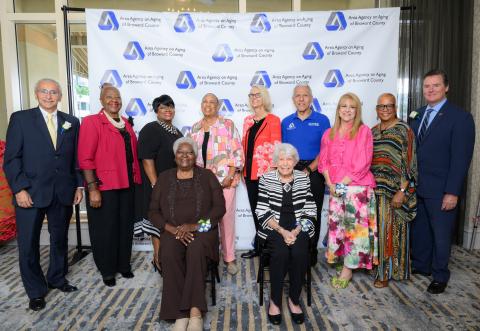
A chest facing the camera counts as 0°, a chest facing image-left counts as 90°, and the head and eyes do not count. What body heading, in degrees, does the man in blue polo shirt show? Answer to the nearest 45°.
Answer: approximately 0°

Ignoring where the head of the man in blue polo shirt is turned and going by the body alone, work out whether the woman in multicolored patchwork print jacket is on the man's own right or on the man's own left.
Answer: on the man's own right

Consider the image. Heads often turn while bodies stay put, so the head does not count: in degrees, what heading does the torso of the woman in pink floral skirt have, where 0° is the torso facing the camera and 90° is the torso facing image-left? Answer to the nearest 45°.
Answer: approximately 0°

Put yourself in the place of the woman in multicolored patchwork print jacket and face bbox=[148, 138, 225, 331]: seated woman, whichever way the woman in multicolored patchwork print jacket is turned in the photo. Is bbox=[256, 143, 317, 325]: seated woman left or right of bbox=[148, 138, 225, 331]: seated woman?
left

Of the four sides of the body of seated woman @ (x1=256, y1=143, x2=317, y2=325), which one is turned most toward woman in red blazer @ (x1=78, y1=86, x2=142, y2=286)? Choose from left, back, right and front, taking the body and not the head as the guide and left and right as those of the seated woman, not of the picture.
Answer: right

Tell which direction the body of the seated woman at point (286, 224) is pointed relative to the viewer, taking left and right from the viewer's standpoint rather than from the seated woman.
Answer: facing the viewer

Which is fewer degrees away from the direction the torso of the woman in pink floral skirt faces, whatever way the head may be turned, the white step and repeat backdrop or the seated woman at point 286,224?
the seated woman

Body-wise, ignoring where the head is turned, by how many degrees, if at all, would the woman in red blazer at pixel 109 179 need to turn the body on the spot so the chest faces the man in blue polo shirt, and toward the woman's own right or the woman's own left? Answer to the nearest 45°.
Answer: approximately 45° to the woman's own left

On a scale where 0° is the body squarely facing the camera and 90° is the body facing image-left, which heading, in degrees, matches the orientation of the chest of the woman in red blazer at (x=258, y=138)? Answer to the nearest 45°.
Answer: approximately 45°

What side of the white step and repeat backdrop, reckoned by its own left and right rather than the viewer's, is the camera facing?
front

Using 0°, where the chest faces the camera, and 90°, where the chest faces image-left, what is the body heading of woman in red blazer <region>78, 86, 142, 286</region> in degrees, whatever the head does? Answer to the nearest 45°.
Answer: approximately 315°

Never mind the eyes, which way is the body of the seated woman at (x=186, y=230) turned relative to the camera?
toward the camera
